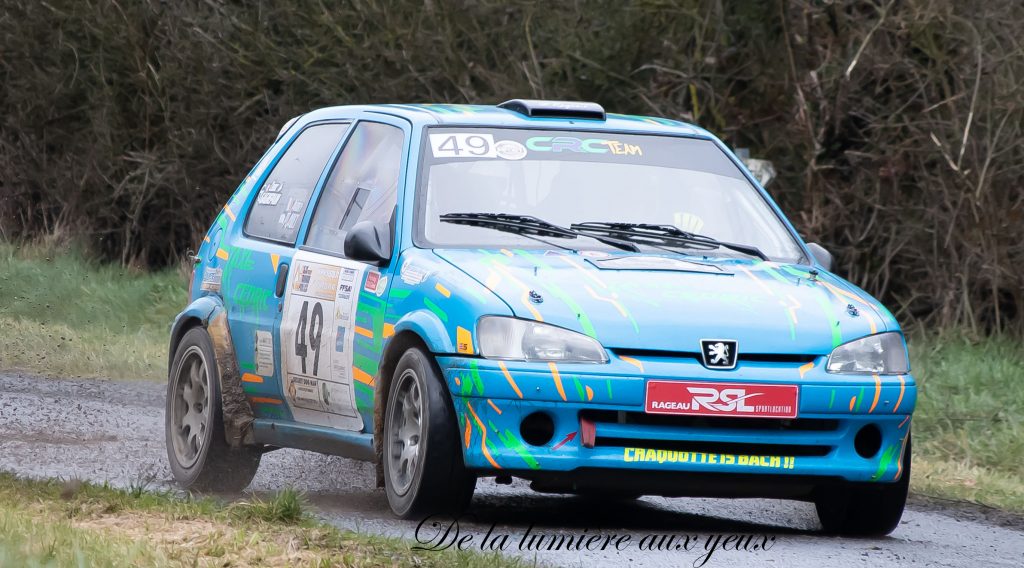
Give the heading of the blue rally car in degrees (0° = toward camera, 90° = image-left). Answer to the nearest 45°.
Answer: approximately 315°
